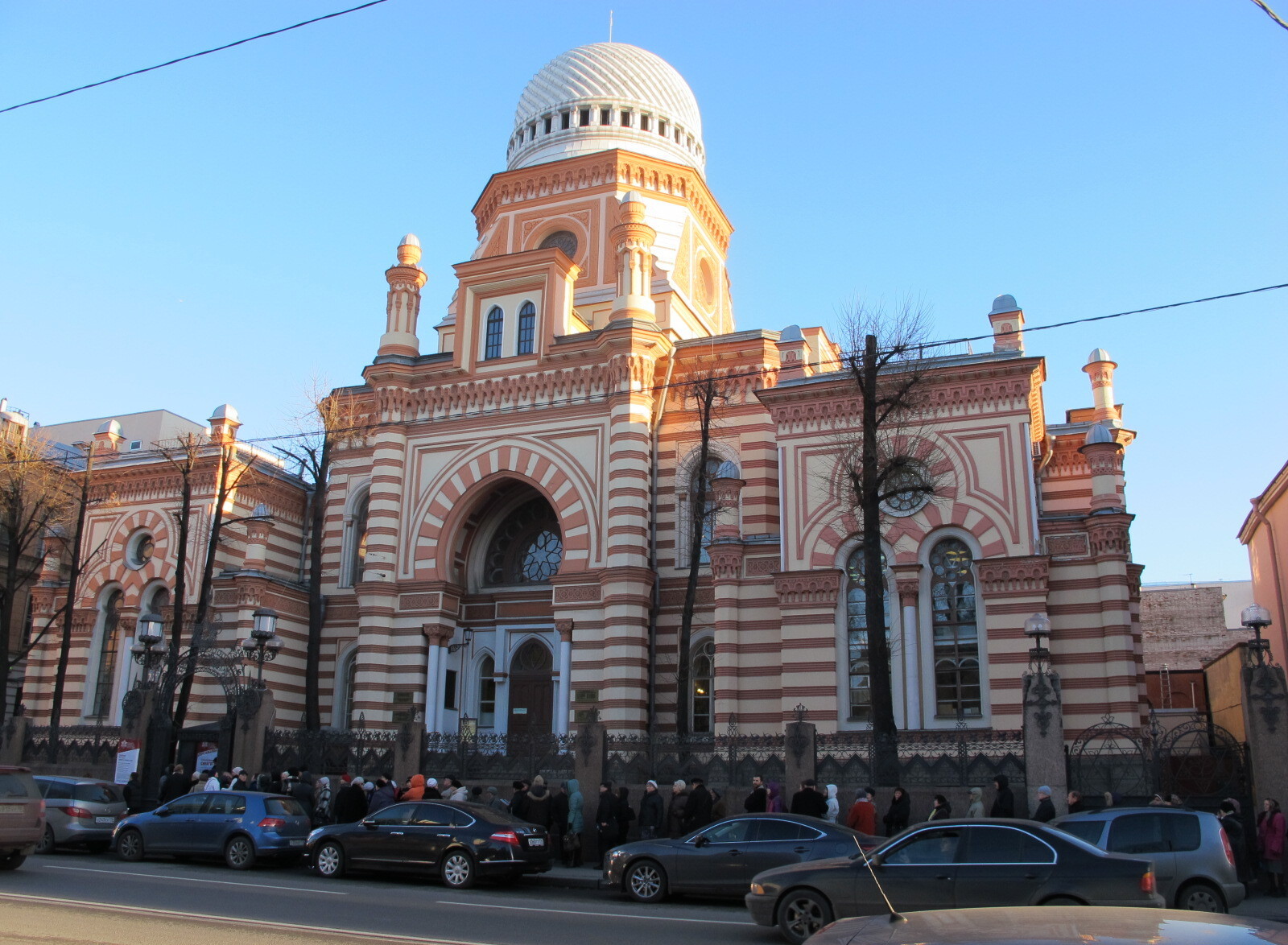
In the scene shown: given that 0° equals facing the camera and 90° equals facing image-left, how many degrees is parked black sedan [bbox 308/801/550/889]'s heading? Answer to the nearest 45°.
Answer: approximately 135°

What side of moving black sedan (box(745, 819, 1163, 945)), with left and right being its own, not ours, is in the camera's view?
left

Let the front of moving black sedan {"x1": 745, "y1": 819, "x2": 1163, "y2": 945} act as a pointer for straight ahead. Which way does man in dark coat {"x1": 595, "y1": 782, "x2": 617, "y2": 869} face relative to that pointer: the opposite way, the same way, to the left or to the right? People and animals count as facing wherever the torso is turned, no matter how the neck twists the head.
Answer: the same way

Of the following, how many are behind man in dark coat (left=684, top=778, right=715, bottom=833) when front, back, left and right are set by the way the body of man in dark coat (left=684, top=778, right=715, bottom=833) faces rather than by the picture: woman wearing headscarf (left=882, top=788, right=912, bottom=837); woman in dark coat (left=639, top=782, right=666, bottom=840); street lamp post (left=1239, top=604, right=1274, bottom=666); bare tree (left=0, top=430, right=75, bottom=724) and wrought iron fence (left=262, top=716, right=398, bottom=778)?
2

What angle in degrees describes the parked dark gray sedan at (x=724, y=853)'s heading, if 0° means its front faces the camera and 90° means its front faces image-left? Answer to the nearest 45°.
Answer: approximately 90°

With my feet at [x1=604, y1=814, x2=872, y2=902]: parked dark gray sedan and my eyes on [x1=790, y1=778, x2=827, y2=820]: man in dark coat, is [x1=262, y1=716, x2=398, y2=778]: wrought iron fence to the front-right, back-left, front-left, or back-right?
front-left

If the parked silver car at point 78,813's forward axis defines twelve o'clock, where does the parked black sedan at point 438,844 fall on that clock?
The parked black sedan is roughly at 6 o'clock from the parked silver car.

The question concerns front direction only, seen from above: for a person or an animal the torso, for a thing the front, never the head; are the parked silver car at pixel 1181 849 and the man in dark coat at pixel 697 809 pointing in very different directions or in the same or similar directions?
same or similar directions

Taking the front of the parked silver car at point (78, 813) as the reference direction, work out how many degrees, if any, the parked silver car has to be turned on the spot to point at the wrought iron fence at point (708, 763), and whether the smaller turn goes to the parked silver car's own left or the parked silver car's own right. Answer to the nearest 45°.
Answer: approximately 135° to the parked silver car's own right

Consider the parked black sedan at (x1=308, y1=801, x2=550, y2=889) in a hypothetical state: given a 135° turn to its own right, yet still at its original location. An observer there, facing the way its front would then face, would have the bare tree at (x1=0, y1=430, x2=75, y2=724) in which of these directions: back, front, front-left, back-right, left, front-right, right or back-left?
back-left

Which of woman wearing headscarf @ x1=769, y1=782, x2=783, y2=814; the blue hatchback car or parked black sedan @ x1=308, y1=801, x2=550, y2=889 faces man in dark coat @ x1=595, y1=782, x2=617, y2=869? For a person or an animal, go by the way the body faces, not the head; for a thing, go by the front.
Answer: the woman wearing headscarf

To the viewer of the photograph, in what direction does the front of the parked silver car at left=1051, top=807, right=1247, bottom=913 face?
facing to the left of the viewer

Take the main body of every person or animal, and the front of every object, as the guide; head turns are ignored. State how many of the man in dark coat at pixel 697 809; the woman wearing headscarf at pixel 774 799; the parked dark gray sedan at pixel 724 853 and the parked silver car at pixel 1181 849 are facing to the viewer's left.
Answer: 4

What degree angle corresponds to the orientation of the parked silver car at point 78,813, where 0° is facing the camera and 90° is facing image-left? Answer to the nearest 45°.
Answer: approximately 135°

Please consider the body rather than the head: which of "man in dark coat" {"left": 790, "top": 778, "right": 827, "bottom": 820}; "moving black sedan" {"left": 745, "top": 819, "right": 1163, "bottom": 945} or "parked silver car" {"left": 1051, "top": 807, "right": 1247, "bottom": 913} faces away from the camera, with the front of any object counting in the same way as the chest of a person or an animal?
the man in dark coat
